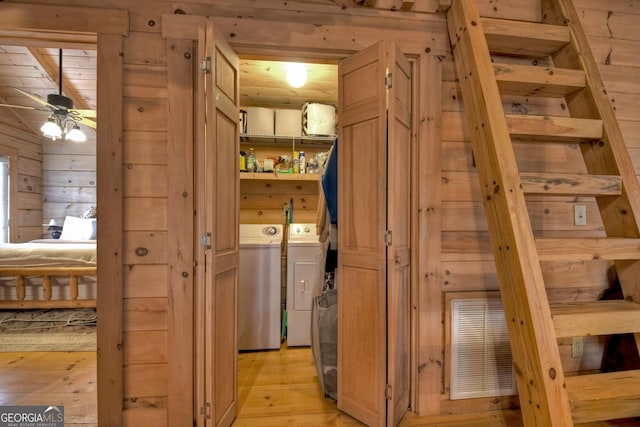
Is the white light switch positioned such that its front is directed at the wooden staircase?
yes

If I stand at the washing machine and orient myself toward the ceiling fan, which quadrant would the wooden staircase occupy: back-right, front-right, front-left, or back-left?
back-left

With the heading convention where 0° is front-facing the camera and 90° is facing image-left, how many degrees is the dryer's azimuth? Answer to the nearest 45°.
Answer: approximately 0°

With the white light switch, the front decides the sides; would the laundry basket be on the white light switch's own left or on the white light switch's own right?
on the white light switch's own right

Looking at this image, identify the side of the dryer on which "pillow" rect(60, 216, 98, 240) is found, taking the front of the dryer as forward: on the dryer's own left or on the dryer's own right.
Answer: on the dryer's own right

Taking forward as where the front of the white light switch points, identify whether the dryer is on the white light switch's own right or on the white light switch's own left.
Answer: on the white light switch's own right

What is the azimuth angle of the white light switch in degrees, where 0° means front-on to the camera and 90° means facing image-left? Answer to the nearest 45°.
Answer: approximately 0°

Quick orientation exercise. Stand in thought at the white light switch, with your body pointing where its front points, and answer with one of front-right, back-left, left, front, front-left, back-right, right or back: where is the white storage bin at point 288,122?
right

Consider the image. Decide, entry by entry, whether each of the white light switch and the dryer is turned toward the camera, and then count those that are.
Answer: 2

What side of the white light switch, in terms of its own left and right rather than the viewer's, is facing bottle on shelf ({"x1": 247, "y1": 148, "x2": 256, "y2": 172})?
right

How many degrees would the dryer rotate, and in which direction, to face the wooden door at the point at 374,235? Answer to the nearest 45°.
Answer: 0° — it already faces it

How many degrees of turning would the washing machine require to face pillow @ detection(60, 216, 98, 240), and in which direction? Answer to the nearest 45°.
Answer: approximately 135° to its right
